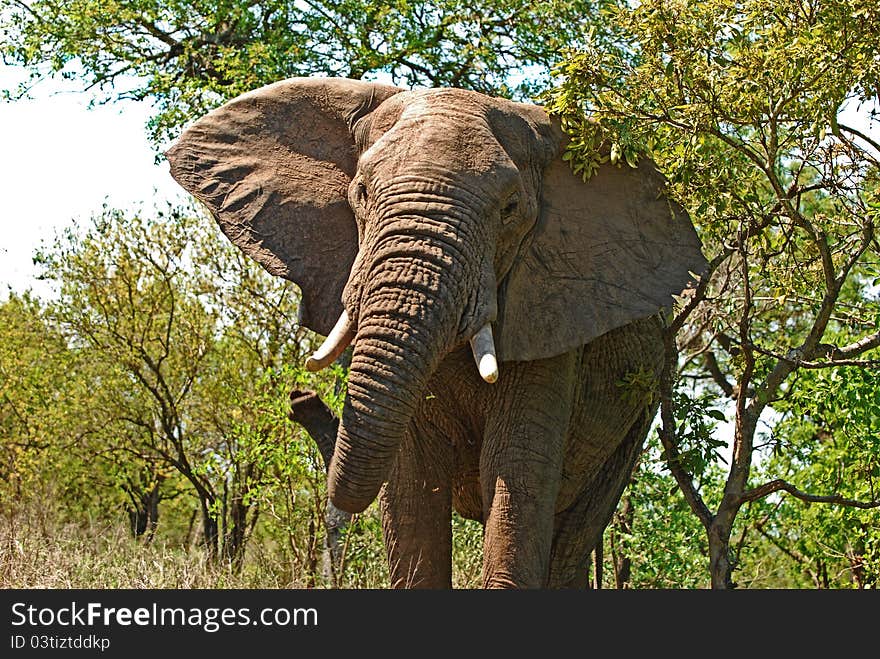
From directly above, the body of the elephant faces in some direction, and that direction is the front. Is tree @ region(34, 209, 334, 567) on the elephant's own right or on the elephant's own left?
on the elephant's own right

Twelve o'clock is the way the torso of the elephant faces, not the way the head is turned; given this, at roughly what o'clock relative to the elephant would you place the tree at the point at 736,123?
The tree is roughly at 8 o'clock from the elephant.

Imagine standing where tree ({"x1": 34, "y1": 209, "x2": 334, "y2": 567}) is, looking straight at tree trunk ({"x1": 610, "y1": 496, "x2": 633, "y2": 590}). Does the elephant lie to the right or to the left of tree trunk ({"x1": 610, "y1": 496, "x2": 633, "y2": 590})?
right

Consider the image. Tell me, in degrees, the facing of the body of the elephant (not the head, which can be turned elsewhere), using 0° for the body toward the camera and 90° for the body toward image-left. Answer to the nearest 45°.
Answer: approximately 45°

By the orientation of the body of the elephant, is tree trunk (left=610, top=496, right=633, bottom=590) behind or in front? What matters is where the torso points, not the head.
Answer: behind

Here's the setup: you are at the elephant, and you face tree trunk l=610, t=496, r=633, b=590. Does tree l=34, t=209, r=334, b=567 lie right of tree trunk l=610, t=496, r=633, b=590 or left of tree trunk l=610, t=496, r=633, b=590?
left
